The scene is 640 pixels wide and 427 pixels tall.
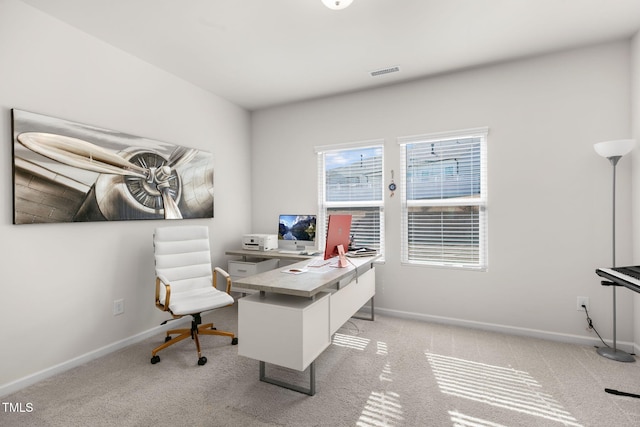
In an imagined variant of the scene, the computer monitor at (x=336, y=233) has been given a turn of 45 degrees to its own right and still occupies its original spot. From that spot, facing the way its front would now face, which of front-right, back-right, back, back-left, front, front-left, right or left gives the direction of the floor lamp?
right

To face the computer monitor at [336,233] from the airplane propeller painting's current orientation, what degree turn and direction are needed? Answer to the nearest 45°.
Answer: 0° — it already faces it

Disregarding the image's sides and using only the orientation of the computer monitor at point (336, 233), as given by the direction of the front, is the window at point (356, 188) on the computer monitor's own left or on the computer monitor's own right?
on the computer monitor's own right

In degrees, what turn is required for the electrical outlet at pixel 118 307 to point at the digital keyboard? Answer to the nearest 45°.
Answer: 0° — it already faces it

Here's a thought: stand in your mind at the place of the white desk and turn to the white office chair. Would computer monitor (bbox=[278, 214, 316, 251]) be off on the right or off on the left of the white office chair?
right

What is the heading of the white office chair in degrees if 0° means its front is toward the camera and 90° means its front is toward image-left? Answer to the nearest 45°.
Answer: approximately 315°

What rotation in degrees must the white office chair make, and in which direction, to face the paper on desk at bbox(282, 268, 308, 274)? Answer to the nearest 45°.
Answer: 0° — it already faces it

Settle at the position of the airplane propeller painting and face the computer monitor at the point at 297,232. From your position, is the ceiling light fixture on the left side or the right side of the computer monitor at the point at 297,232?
right
